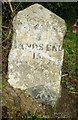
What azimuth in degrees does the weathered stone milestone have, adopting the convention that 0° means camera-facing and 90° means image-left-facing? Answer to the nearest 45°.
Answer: approximately 0°
